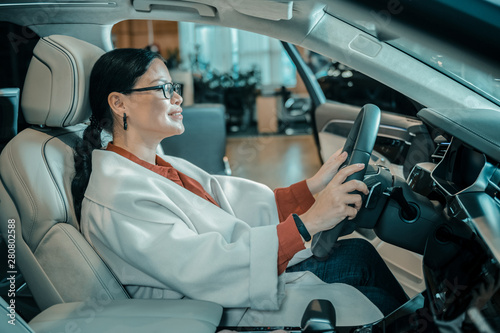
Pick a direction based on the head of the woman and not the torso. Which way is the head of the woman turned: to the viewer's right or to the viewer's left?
to the viewer's right

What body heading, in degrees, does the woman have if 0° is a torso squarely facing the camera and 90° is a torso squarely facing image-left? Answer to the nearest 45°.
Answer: approximately 270°
